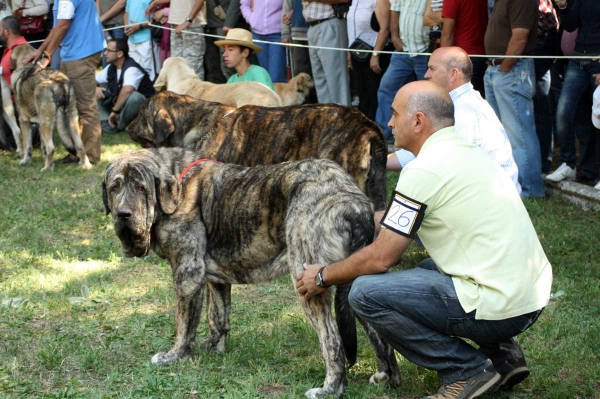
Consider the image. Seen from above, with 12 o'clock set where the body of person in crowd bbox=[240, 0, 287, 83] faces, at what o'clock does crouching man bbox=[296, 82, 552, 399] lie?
The crouching man is roughly at 12 o'clock from the person in crowd.

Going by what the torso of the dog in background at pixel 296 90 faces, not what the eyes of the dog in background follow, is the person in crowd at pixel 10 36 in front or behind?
behind

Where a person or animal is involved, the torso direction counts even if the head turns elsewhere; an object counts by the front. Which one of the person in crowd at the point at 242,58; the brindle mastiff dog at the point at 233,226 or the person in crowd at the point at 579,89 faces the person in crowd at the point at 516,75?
the person in crowd at the point at 579,89

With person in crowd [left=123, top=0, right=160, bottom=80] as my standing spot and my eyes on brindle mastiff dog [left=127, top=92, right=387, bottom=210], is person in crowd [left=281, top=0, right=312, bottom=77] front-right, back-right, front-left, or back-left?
front-left

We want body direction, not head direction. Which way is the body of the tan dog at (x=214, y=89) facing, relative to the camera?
to the viewer's left

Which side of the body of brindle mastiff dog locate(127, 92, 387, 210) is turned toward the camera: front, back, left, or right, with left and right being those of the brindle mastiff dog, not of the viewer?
left

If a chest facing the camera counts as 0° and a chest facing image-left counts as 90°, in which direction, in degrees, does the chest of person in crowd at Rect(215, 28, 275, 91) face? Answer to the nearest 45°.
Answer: approximately 45°

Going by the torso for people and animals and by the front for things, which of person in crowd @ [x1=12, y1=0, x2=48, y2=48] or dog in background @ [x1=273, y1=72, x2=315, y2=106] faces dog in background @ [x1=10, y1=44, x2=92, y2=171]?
the person in crowd

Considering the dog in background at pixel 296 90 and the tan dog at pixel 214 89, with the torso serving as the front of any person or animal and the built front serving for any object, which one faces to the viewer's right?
the dog in background

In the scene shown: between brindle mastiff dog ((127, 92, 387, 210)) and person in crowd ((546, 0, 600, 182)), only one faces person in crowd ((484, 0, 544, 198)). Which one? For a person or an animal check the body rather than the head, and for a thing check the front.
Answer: person in crowd ((546, 0, 600, 182))

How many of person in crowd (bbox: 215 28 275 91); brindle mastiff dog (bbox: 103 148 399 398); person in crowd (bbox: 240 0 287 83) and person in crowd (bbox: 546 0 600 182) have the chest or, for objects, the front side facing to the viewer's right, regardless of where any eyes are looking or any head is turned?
0

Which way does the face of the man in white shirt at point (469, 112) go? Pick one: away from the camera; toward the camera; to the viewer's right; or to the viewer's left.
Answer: to the viewer's left

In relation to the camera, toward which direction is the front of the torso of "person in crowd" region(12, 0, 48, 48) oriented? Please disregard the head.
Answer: toward the camera

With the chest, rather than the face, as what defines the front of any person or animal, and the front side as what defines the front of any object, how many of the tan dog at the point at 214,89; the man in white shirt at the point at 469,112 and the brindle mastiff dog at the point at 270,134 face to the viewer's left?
3

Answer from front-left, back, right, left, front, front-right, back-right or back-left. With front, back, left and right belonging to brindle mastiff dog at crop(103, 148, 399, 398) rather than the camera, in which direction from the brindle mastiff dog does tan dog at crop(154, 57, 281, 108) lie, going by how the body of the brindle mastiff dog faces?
right

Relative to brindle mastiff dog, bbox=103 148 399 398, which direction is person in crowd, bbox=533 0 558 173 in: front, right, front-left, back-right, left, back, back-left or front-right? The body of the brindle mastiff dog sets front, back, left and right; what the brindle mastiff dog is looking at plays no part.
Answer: back-right
